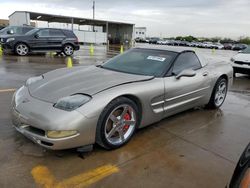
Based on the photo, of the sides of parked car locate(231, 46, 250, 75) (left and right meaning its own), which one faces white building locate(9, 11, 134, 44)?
right

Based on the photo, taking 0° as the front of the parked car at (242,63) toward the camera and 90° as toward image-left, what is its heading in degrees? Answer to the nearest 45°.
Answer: approximately 45°

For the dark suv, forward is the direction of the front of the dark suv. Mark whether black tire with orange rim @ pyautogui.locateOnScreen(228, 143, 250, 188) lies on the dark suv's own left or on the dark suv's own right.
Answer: on the dark suv's own left

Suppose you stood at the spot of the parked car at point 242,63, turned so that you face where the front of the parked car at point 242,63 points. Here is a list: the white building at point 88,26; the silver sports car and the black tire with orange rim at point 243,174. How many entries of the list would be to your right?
1

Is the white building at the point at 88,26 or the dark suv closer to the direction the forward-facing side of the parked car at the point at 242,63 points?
the dark suv

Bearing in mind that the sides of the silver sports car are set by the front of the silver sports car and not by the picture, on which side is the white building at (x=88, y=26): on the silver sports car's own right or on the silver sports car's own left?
on the silver sports car's own right

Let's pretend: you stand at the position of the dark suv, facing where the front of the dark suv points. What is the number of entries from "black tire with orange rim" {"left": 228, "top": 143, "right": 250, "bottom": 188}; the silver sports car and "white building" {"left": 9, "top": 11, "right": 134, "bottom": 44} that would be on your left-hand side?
2

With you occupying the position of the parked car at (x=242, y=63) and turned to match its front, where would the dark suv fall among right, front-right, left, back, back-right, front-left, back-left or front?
front-right

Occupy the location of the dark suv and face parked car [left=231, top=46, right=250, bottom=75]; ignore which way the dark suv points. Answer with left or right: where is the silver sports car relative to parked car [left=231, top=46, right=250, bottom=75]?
right

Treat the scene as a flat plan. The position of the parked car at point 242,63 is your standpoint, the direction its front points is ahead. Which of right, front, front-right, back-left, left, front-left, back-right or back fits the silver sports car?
front-left

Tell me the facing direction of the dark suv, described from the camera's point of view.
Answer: facing to the left of the viewer

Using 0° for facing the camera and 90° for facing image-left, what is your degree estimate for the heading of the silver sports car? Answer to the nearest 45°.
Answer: approximately 45°

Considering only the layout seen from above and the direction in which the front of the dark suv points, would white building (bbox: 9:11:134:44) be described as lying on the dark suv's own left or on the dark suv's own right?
on the dark suv's own right
